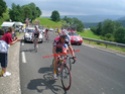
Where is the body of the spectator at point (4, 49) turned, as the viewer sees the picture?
to the viewer's right

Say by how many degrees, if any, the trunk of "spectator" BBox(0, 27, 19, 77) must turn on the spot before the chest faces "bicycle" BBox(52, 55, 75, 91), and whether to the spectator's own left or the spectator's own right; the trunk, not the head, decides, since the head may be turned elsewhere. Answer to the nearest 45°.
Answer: approximately 45° to the spectator's own right

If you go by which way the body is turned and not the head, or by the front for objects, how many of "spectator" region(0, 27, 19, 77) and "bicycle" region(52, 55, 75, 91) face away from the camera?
0

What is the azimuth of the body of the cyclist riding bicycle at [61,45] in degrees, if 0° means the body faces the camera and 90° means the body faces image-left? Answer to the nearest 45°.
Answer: approximately 315°

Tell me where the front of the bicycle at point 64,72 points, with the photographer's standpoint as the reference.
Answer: facing the viewer and to the right of the viewer

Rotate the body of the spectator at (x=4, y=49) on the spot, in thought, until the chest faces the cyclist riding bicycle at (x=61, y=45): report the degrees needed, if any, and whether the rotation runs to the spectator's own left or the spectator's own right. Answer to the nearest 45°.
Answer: approximately 45° to the spectator's own right
